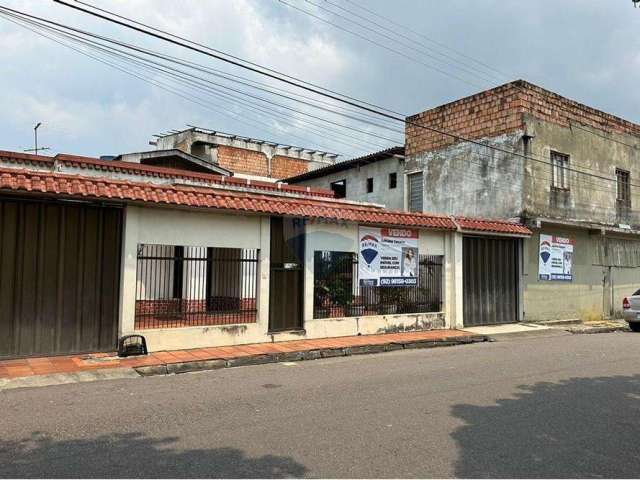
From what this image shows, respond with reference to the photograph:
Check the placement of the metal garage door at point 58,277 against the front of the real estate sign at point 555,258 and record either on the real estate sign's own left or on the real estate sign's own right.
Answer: on the real estate sign's own right

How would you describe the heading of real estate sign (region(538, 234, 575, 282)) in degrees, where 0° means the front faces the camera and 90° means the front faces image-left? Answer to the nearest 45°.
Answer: approximately 315°

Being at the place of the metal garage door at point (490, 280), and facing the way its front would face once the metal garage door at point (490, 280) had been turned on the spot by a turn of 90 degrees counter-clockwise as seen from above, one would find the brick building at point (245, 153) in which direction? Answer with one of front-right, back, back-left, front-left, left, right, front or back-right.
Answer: left

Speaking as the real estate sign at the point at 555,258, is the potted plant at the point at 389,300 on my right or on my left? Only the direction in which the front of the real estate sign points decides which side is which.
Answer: on my right

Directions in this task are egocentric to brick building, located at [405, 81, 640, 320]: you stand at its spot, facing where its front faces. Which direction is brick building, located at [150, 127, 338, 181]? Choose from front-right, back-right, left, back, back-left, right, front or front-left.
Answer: back

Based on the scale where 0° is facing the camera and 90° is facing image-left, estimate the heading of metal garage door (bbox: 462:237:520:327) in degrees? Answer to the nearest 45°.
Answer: approximately 315°

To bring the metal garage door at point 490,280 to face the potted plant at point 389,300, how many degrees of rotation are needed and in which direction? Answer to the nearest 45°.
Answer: approximately 90° to its right

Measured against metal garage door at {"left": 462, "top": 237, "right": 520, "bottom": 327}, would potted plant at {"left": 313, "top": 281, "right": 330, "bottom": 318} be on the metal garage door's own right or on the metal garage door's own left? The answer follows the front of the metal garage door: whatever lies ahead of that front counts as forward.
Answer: on the metal garage door's own right

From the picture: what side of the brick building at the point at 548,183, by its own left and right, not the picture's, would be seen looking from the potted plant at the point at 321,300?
right

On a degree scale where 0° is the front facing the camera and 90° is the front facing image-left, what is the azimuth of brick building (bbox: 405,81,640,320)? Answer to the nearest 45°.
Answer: approximately 315°
